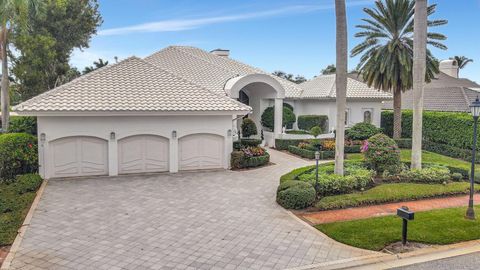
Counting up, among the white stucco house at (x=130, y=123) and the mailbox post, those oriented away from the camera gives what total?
0

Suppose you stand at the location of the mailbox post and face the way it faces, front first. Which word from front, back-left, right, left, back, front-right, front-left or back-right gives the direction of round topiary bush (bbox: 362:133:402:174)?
back-left

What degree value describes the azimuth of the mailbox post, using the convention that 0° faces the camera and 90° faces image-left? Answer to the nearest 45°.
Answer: approximately 315°

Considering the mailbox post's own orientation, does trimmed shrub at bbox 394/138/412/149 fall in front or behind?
behind

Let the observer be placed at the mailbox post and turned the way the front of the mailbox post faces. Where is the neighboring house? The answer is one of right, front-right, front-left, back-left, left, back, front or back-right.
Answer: back-left

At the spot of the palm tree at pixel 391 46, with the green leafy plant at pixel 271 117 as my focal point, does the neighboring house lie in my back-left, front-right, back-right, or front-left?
back-right

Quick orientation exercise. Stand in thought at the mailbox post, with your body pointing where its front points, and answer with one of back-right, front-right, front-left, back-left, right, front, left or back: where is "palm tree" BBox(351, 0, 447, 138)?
back-left

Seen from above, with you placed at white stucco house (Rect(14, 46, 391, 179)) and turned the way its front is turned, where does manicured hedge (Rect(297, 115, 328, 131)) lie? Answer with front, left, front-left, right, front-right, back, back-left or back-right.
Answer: back-left

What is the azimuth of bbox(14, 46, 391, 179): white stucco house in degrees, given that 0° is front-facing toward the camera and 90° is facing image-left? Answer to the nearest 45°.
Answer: approximately 0°

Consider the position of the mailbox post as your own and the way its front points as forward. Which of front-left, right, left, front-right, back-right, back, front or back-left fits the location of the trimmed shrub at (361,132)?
back-left

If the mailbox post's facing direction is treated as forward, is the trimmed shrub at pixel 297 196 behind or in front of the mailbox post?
behind

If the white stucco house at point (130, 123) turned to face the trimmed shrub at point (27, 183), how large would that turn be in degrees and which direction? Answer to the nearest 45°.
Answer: approximately 45° to its right
